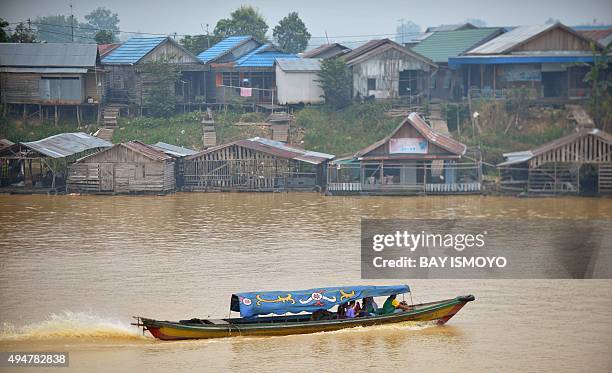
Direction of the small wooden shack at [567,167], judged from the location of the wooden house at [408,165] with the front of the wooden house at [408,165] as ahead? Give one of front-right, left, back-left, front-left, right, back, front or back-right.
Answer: left

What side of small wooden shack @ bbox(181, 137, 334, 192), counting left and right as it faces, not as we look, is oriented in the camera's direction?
front

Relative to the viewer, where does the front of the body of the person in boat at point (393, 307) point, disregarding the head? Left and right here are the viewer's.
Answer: facing to the right of the viewer

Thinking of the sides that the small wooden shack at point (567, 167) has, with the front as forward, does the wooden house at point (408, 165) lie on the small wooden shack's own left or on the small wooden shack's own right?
on the small wooden shack's own right

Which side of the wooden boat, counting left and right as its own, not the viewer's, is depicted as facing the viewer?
right

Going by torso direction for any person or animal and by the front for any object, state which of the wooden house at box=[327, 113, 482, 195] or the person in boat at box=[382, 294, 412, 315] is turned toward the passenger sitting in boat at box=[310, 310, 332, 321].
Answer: the wooden house

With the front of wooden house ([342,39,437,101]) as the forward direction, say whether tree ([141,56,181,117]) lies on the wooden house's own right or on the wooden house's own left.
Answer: on the wooden house's own right

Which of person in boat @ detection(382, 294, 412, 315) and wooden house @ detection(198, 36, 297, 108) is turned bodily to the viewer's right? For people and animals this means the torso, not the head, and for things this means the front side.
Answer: the person in boat

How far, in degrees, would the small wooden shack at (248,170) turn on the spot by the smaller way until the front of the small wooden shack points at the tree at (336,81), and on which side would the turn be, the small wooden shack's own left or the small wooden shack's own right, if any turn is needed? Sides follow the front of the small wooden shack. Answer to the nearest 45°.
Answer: approximately 135° to the small wooden shack's own left

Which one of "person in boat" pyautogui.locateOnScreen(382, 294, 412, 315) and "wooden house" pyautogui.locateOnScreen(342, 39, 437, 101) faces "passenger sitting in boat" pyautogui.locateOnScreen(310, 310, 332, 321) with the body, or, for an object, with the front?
the wooden house

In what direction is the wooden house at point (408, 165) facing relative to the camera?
toward the camera

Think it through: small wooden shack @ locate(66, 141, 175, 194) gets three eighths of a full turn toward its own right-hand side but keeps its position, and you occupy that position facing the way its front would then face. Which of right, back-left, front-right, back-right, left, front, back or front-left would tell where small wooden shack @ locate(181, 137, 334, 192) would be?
back-right

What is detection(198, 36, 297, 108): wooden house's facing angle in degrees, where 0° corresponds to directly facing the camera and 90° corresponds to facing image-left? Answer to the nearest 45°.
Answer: approximately 0°

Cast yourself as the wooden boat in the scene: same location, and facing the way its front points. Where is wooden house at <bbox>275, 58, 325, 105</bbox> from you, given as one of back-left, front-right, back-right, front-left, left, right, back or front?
left

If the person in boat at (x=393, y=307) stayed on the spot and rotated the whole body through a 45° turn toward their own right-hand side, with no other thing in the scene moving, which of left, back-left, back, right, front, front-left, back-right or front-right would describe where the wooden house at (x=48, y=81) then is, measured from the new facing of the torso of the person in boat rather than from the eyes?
back

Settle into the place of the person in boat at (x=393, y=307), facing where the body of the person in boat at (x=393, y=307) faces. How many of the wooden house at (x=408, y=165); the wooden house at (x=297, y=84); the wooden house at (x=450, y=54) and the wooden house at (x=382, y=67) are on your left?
4
